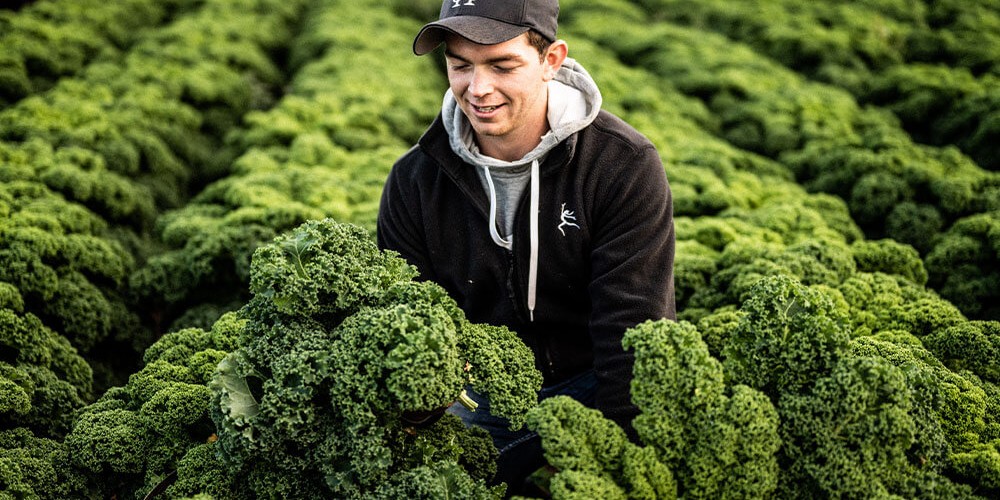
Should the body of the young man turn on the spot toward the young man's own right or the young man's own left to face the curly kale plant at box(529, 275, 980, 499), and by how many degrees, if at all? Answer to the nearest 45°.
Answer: approximately 90° to the young man's own left

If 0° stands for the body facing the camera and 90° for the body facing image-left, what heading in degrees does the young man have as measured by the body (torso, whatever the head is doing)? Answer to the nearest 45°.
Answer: approximately 45°
